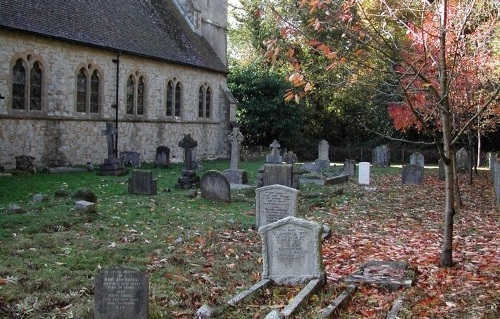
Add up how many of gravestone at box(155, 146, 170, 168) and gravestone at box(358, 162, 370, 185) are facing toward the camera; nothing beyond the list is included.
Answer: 2

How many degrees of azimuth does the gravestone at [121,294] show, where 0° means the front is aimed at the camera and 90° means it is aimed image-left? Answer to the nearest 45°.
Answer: approximately 0°

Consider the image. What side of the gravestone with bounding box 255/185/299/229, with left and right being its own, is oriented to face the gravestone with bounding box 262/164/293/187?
back

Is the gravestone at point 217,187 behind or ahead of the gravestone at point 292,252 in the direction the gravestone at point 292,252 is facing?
behind

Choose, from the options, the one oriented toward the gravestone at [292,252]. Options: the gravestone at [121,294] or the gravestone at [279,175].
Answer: the gravestone at [279,175]

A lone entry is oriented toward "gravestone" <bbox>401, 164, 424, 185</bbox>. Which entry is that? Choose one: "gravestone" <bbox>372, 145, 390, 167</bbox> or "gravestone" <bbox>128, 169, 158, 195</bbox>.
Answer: "gravestone" <bbox>372, 145, 390, 167</bbox>

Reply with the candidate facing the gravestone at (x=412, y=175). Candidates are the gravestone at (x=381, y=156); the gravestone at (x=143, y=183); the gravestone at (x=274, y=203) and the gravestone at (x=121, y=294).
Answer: the gravestone at (x=381, y=156)

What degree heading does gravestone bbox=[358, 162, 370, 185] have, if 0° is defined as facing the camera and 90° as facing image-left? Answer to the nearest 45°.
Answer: approximately 0°

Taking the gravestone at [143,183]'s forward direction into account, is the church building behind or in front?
behind
